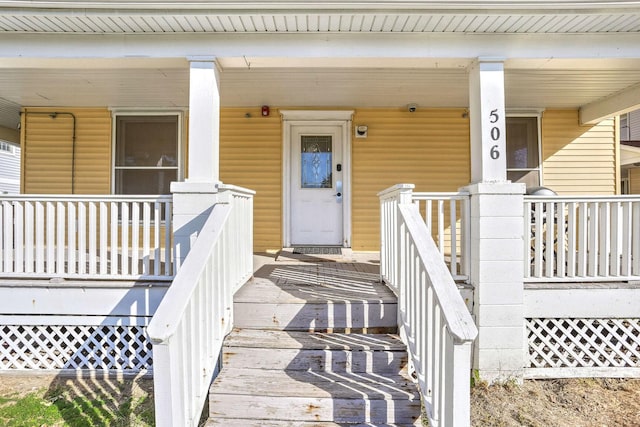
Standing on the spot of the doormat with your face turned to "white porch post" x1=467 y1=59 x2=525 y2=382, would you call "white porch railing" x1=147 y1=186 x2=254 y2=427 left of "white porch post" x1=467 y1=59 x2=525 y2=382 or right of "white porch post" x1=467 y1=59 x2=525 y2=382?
right

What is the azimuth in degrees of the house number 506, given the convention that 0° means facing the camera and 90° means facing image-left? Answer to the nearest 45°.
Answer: approximately 0°
